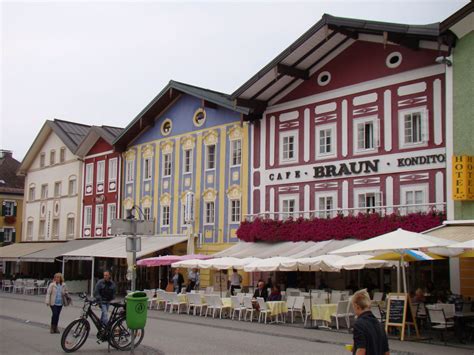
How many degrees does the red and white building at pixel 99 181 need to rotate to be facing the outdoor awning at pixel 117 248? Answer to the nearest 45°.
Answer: approximately 45° to its left

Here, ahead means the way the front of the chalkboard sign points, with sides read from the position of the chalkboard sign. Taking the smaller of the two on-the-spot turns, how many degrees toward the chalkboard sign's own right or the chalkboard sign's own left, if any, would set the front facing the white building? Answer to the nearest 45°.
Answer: approximately 90° to the chalkboard sign's own right

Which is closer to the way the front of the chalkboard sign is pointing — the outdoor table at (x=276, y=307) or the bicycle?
the bicycle

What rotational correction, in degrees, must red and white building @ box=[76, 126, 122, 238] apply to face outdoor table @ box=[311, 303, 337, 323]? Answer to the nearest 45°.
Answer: approximately 45° to its left

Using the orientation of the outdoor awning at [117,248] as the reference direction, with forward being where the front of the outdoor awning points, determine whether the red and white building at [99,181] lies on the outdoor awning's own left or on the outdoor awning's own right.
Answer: on the outdoor awning's own right

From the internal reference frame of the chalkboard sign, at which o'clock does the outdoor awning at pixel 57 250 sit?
The outdoor awning is roughly at 3 o'clock from the chalkboard sign.
